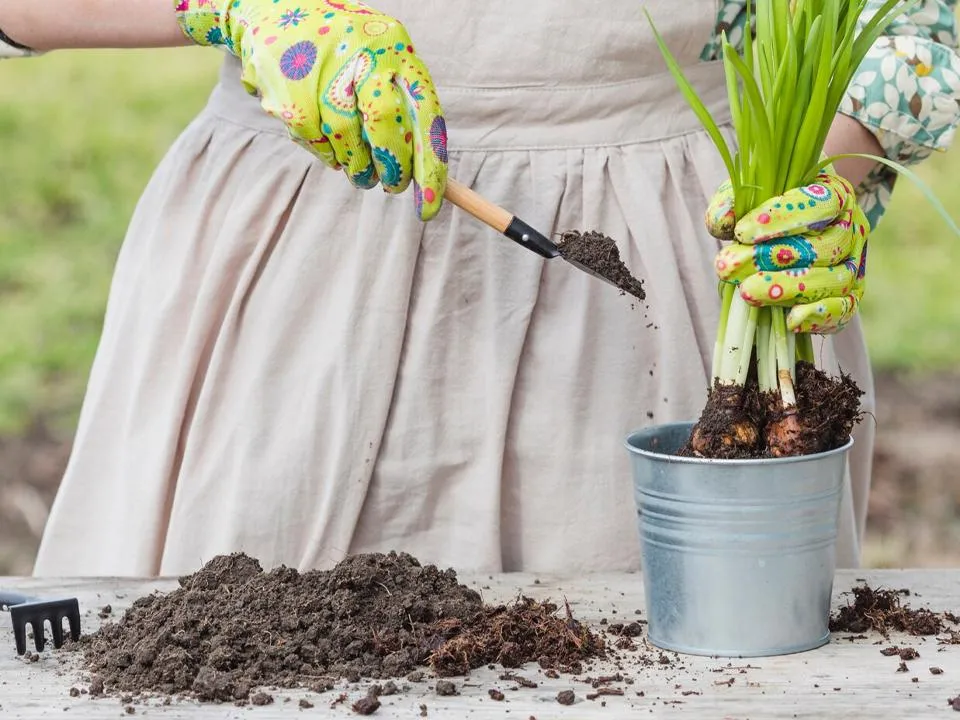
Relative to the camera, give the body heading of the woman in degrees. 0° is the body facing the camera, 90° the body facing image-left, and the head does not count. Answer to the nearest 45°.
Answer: approximately 0°
